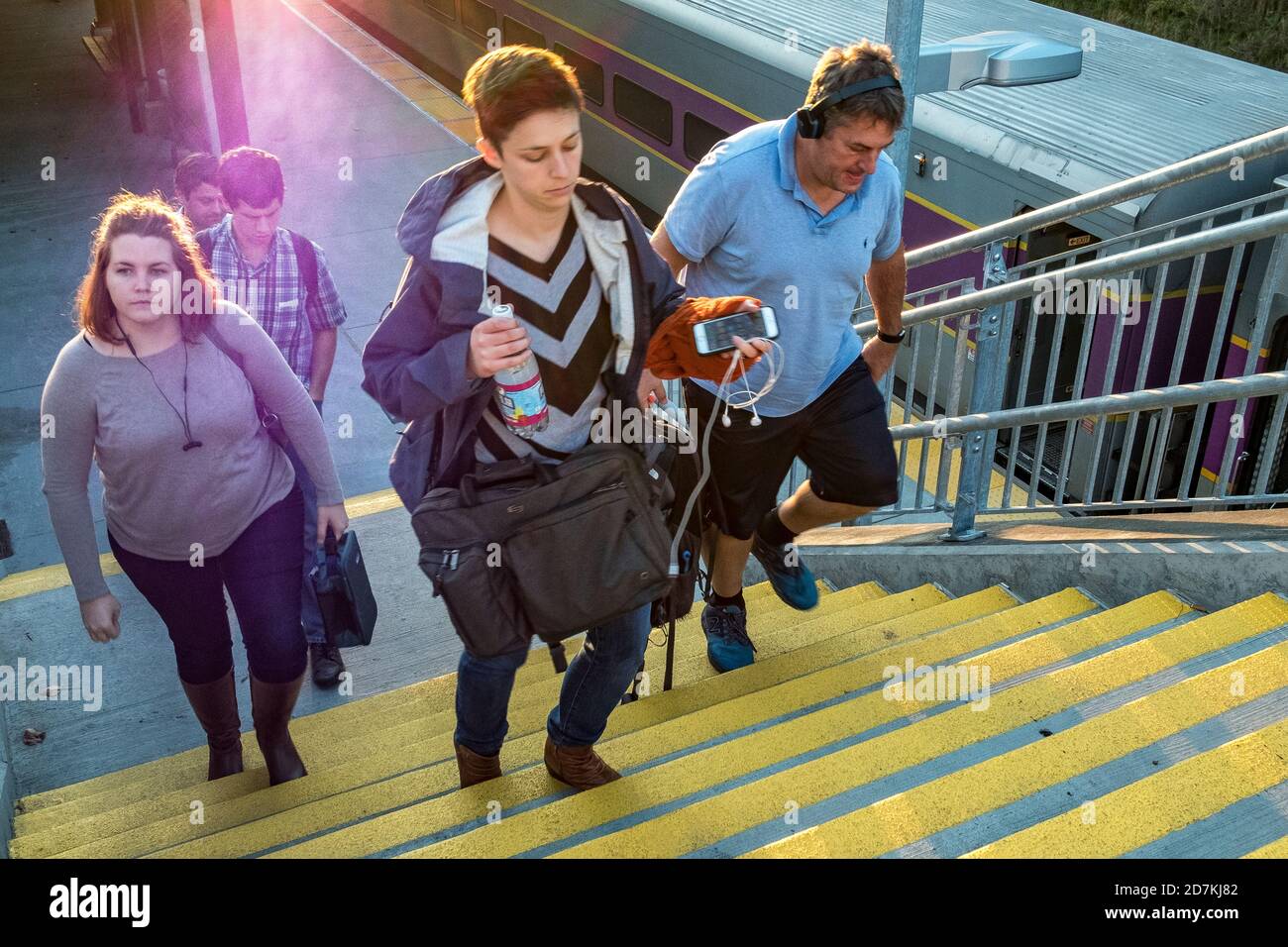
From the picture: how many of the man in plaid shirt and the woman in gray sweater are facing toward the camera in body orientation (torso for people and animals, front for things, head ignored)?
2

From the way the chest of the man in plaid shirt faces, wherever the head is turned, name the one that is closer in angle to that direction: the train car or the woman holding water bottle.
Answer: the woman holding water bottle

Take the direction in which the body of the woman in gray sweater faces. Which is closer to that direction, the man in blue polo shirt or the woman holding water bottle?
the woman holding water bottle

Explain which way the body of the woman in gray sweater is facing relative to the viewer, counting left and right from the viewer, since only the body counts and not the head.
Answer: facing the viewer

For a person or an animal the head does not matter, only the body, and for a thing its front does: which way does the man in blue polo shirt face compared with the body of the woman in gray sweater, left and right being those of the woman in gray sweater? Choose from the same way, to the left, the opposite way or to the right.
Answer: the same way

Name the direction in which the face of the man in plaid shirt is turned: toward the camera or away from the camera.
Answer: toward the camera

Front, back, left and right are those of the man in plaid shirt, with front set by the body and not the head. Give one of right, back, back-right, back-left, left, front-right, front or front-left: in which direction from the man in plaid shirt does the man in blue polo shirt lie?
front-left

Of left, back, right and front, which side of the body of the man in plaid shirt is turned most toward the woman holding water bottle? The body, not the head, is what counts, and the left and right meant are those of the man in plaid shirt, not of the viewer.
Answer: front

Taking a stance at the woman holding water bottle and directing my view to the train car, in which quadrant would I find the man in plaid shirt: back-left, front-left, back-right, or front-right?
front-left

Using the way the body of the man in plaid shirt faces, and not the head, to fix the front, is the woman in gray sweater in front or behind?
in front

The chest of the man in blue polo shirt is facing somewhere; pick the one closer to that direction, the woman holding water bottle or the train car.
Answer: the woman holding water bottle

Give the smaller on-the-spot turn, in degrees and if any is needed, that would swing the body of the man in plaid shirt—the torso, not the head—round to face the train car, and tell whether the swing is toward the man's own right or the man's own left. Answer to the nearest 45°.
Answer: approximately 135° to the man's own left

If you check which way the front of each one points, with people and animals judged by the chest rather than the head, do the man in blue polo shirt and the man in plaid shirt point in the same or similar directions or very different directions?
same or similar directions

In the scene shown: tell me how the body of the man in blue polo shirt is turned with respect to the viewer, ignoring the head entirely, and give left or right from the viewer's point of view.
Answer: facing the viewer and to the right of the viewer

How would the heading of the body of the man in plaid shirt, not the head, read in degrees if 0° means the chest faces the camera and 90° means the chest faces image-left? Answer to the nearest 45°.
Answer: approximately 0°

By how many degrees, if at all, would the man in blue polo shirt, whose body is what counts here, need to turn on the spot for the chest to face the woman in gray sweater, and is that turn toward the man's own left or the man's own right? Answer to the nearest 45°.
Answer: approximately 135° to the man's own right

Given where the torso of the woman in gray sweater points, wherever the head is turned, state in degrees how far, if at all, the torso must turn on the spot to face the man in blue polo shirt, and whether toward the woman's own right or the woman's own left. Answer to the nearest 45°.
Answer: approximately 90° to the woman's own left
